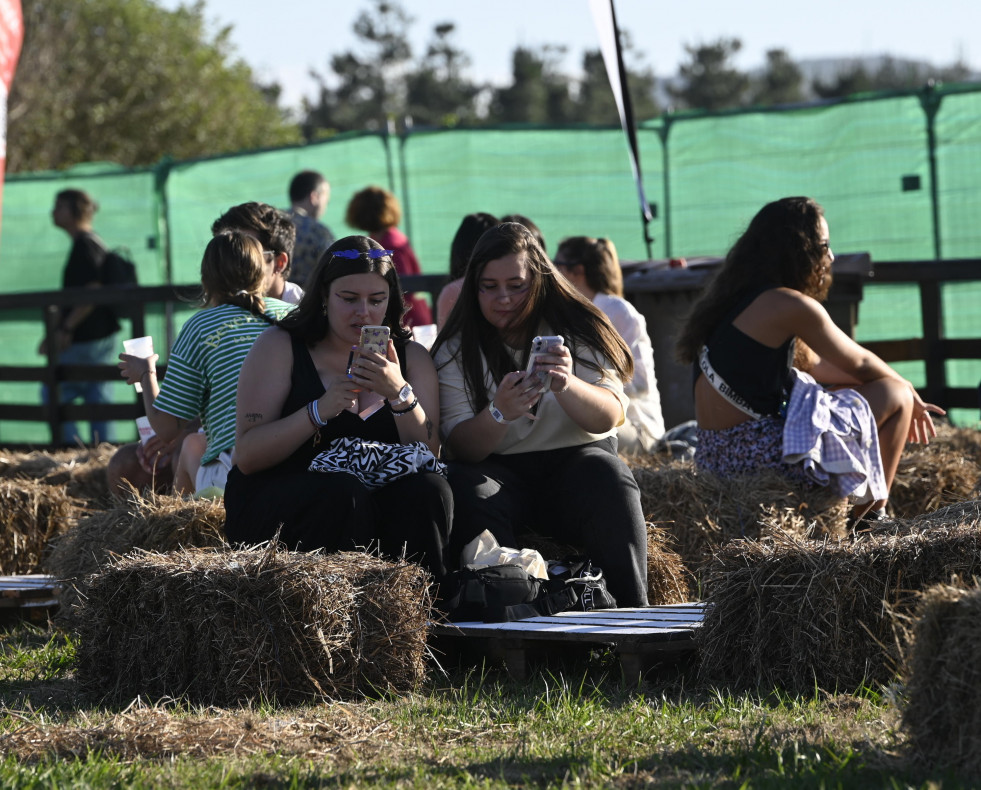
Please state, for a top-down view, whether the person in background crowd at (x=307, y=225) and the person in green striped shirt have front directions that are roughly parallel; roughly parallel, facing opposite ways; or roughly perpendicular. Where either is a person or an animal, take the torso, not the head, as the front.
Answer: roughly perpendicular

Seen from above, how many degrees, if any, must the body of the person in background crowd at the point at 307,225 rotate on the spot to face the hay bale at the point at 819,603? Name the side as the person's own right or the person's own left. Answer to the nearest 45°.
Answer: approximately 135° to the person's own right

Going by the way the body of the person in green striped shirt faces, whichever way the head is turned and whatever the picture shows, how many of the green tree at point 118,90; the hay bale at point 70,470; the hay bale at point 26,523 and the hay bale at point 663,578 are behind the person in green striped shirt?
1

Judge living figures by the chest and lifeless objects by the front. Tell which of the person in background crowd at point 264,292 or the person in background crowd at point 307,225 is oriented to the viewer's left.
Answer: the person in background crowd at point 264,292

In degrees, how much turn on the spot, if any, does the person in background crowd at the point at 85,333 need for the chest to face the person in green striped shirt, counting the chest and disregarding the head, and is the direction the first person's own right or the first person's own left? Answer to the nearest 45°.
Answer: approximately 90° to the first person's own left

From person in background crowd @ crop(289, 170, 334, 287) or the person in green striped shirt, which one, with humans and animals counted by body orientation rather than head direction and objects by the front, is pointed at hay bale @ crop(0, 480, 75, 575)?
the person in green striped shirt

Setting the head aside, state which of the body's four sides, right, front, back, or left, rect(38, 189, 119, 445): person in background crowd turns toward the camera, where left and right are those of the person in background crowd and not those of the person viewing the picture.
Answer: left

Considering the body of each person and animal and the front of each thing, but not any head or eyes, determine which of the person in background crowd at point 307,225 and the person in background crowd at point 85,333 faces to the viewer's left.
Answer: the person in background crowd at point 85,333

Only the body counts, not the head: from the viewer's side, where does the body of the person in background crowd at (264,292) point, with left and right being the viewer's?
facing to the left of the viewer

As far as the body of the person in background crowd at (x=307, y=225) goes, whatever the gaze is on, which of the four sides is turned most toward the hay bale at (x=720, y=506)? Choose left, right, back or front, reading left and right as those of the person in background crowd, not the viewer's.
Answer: right

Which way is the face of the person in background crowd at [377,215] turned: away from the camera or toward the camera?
away from the camera

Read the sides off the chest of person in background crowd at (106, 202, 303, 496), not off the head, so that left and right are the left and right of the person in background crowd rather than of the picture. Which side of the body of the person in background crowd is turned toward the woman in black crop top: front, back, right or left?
back

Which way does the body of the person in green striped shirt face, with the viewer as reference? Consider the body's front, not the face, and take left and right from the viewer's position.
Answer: facing away from the viewer and to the left of the viewer
